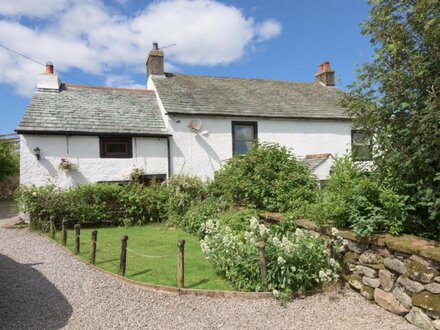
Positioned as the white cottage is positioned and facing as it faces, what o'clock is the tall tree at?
The tall tree is roughly at 11 o'clock from the white cottage.

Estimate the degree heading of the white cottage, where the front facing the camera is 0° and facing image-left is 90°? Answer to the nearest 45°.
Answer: approximately 0°

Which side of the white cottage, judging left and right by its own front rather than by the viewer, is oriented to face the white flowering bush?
front

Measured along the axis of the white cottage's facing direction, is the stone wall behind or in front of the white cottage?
in front

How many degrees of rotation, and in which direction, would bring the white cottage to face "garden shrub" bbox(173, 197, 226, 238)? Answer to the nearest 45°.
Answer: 0° — it already faces it

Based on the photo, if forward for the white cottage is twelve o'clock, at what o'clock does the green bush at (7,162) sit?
The green bush is roughly at 4 o'clock from the white cottage.
